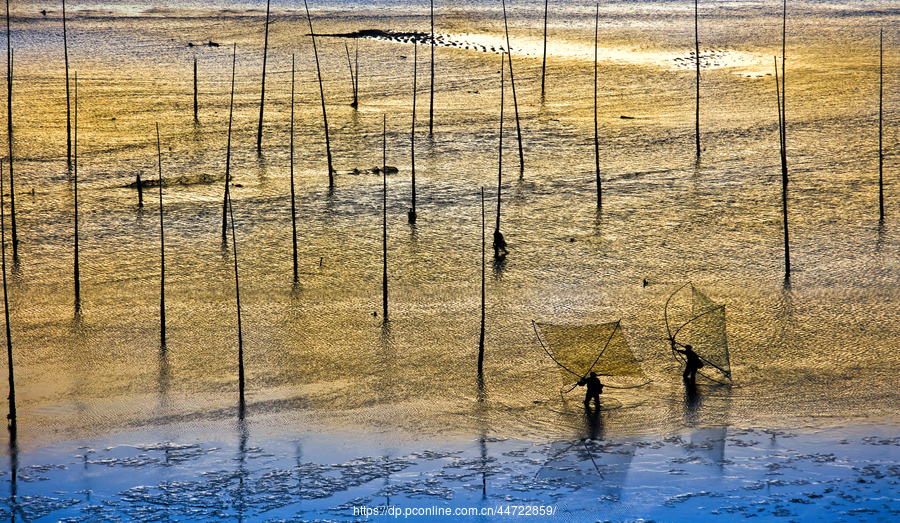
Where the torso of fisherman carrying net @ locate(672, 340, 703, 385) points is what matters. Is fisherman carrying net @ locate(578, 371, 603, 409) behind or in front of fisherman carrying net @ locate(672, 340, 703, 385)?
in front

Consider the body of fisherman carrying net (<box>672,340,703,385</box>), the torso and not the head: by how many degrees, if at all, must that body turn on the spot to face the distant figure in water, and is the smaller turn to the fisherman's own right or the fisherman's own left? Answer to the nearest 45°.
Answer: approximately 45° to the fisherman's own right

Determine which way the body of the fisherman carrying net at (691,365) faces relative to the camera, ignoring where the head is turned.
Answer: to the viewer's left
